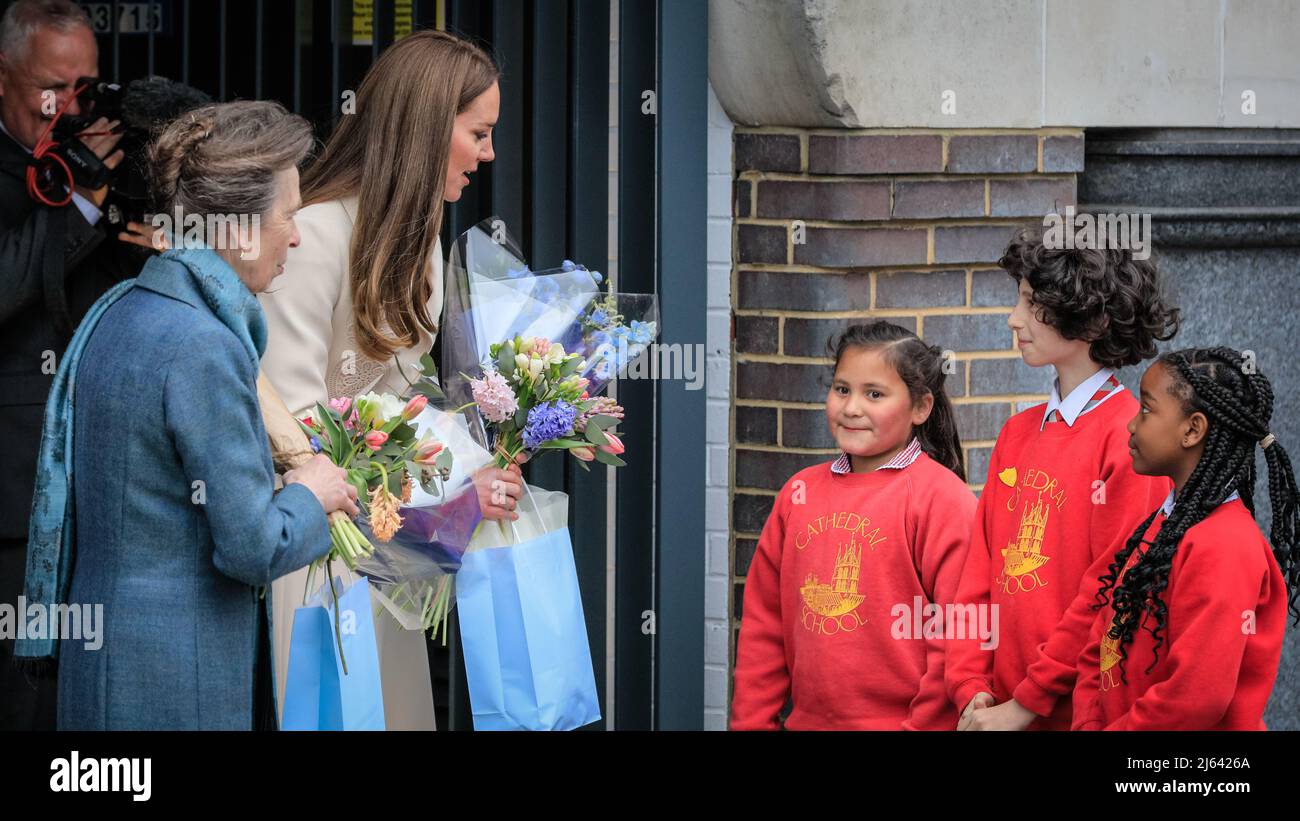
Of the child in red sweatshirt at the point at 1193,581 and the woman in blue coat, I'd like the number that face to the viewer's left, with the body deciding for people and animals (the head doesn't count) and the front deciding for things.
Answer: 1

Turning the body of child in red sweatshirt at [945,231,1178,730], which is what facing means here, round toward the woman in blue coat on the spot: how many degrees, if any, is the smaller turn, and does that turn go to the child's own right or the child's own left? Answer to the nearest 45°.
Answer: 0° — they already face them

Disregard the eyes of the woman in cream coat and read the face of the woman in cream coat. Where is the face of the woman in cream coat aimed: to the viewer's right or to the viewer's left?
to the viewer's right

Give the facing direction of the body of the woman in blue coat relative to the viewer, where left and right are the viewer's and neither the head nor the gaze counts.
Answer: facing away from the viewer and to the right of the viewer

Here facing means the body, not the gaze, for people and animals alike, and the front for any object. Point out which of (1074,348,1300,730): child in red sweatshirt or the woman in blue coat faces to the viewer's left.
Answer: the child in red sweatshirt

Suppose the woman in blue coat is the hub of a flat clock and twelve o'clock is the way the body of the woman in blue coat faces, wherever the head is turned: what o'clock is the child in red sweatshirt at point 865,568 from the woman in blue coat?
The child in red sweatshirt is roughly at 1 o'clock from the woman in blue coat.

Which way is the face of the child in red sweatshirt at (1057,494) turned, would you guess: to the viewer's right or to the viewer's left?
to the viewer's left

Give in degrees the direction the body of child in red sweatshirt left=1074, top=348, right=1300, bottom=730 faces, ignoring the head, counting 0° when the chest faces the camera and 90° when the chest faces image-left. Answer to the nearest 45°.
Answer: approximately 90°

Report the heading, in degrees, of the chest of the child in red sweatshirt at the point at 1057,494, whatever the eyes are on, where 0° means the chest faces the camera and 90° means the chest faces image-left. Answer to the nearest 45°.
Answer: approximately 45°

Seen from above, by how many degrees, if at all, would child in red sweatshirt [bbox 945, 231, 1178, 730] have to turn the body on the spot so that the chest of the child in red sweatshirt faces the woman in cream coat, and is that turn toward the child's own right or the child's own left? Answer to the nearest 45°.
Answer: approximately 45° to the child's own right
